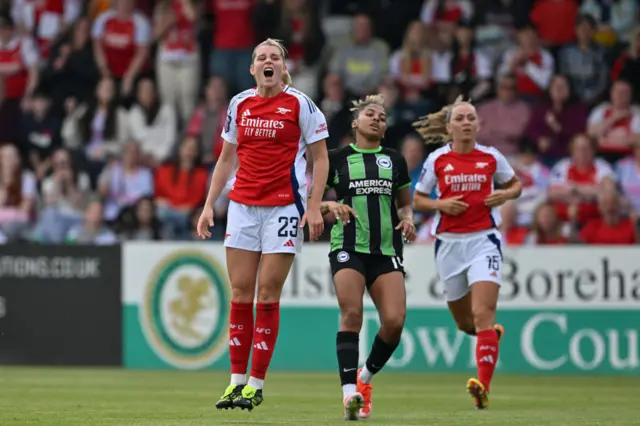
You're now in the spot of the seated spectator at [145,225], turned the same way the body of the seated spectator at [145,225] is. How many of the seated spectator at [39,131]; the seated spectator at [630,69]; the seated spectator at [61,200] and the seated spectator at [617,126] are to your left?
2

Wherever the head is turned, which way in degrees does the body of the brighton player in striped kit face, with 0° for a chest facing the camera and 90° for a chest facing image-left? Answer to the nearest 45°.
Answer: approximately 0°

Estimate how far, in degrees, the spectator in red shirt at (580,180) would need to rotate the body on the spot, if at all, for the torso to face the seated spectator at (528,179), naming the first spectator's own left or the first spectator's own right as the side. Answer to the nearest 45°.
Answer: approximately 90° to the first spectator's own right

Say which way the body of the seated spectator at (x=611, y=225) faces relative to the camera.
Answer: toward the camera

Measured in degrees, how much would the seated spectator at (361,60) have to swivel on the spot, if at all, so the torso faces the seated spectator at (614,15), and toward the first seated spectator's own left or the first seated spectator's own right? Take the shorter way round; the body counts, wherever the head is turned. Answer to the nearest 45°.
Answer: approximately 90° to the first seated spectator's own left

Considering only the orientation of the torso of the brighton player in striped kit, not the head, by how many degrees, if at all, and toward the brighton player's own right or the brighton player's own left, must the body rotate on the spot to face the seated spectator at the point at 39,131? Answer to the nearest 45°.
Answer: approximately 135° to the brighton player's own right
